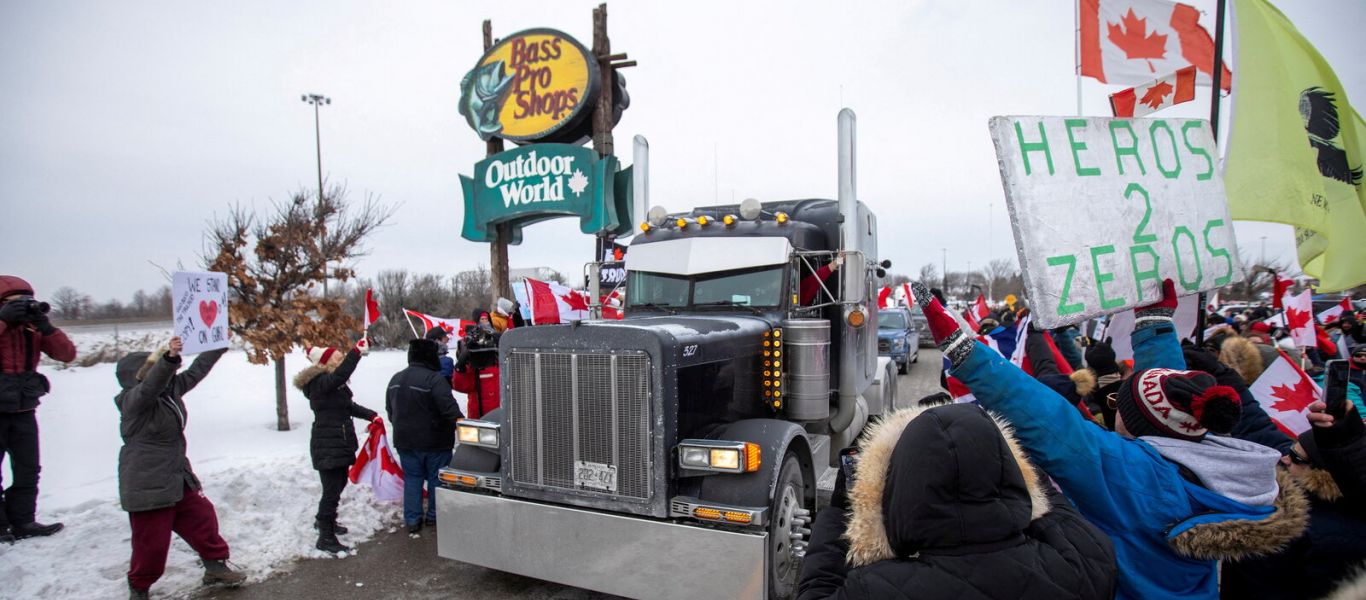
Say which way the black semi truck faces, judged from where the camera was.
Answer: facing the viewer and to the left of the viewer

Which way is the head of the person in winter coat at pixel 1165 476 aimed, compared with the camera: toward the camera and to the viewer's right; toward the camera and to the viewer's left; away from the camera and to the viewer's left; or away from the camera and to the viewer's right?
away from the camera and to the viewer's left

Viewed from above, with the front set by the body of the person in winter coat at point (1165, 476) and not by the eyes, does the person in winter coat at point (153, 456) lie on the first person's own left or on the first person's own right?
on the first person's own left

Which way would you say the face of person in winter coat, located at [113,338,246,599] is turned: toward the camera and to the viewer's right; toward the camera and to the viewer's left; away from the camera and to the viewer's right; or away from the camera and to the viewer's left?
away from the camera and to the viewer's right

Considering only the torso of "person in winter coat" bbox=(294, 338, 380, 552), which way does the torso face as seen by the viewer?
to the viewer's right

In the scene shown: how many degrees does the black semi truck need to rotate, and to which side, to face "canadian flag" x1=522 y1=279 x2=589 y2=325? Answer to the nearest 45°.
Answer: approximately 135° to its right

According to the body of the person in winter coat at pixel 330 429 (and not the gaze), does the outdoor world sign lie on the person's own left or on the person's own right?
on the person's own left

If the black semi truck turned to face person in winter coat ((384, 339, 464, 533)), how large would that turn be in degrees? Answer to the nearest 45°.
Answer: approximately 90° to its right

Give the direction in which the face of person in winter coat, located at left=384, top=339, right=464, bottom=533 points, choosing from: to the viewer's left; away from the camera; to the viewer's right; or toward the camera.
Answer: away from the camera

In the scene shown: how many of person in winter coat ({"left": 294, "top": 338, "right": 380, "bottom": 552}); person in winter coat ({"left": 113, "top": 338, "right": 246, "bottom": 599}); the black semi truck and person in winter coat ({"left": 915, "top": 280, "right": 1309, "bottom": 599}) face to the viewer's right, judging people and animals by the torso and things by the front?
2

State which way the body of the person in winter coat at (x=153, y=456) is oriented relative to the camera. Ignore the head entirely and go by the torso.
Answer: to the viewer's right

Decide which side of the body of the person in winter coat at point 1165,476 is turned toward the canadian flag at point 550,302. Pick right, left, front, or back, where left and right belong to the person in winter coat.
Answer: front

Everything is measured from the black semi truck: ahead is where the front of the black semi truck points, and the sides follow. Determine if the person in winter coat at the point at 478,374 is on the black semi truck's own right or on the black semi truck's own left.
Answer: on the black semi truck's own right

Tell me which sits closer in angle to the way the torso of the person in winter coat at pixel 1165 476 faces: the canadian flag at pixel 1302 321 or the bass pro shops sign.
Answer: the bass pro shops sign

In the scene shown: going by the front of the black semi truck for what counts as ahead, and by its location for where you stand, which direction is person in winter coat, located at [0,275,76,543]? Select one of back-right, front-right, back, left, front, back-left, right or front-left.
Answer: front-right
